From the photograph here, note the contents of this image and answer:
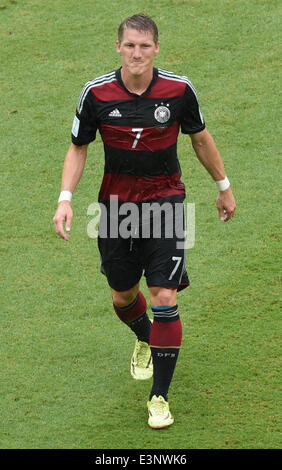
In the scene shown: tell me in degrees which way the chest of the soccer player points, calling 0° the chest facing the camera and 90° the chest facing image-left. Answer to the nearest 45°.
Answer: approximately 0°
